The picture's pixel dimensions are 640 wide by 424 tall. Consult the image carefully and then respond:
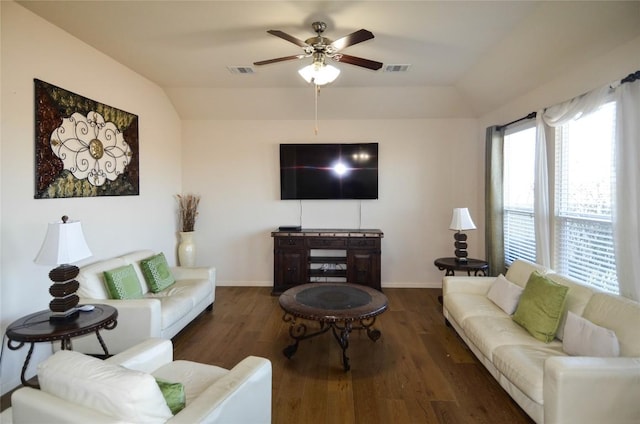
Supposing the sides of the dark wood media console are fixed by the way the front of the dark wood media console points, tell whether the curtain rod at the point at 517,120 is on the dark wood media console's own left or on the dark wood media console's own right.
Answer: on the dark wood media console's own left

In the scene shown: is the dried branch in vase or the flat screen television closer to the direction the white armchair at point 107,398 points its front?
the flat screen television

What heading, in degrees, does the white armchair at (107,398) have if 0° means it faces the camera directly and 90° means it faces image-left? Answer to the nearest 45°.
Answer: approximately 225°

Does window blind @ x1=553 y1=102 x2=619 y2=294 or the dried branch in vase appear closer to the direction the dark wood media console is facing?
the window blind

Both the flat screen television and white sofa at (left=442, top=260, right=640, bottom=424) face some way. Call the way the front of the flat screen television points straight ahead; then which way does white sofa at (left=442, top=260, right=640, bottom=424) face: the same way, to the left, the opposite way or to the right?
to the right

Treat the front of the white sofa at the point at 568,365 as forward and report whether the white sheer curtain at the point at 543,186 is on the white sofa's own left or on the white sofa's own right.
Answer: on the white sofa's own right

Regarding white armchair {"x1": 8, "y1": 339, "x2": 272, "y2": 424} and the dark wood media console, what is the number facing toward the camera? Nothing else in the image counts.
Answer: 1

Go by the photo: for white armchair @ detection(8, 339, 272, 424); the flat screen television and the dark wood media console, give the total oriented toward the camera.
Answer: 2

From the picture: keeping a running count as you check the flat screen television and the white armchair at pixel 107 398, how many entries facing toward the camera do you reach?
1

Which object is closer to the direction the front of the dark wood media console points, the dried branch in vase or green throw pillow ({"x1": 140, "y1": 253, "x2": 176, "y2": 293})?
the green throw pillow
